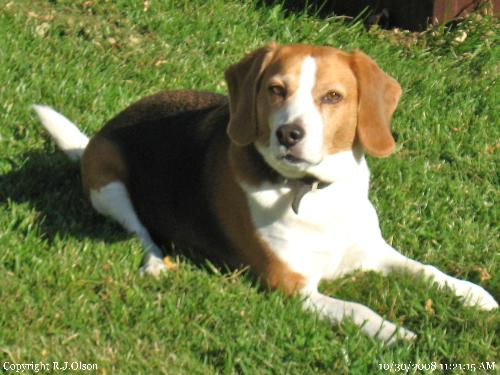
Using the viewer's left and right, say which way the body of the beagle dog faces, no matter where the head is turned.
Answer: facing the viewer and to the right of the viewer

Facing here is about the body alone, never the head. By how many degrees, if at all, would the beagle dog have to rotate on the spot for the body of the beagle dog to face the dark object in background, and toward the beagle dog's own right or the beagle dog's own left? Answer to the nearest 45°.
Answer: approximately 135° to the beagle dog's own left
